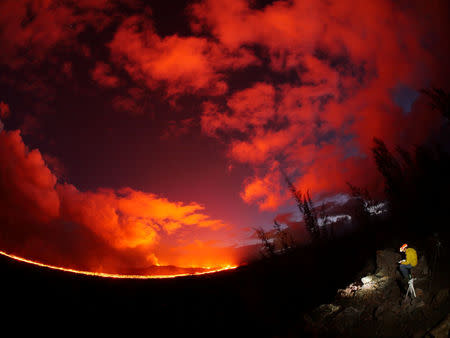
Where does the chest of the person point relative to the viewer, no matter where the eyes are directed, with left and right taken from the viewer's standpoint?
facing to the left of the viewer
